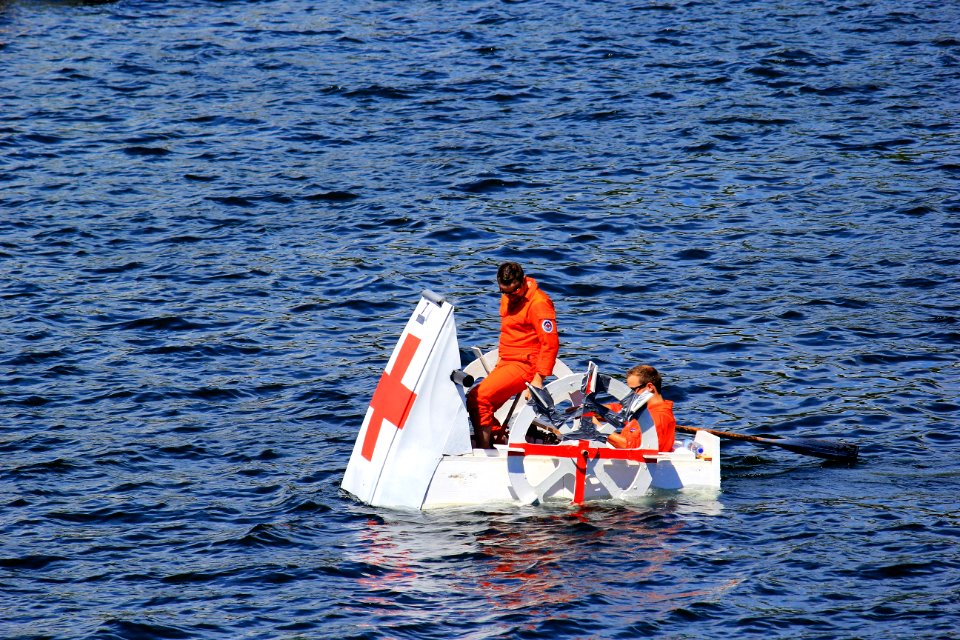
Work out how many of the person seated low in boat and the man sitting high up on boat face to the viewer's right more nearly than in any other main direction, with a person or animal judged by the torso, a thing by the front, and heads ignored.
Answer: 0

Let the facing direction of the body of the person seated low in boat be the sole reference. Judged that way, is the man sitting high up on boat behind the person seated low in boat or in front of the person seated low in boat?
in front

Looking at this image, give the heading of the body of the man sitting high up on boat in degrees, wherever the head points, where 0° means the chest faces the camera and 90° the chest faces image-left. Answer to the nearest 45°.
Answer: approximately 45°

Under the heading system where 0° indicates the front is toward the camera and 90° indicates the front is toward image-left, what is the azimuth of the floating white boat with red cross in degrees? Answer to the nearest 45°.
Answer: approximately 90°

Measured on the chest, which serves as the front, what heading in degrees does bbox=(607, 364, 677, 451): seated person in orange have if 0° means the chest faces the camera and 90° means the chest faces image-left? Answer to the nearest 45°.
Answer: approximately 90°

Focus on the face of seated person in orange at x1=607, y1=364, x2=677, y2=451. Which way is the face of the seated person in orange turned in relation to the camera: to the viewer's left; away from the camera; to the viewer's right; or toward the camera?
to the viewer's left
